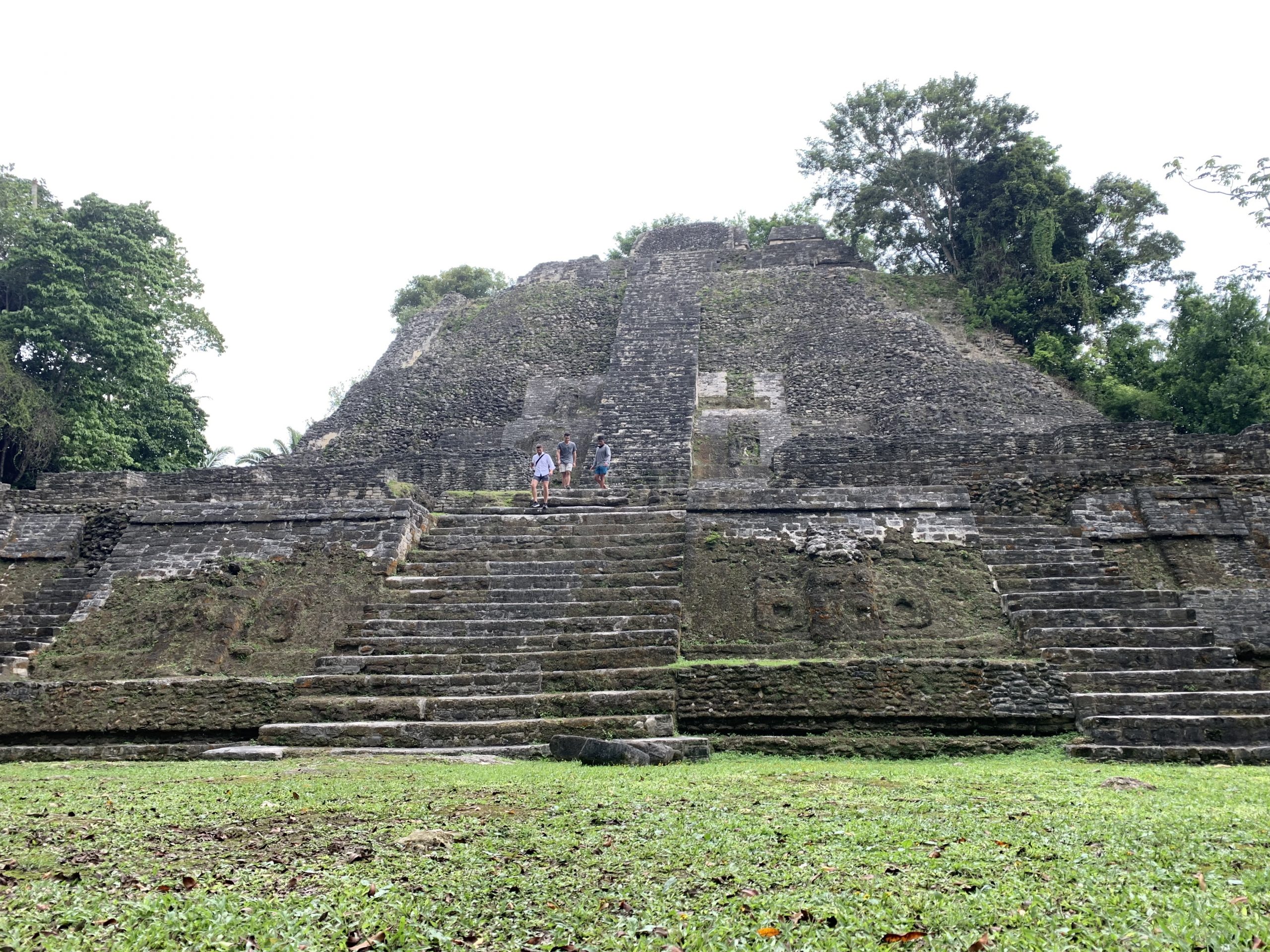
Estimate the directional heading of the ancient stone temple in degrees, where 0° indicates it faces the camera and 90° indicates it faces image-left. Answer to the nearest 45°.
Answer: approximately 0°

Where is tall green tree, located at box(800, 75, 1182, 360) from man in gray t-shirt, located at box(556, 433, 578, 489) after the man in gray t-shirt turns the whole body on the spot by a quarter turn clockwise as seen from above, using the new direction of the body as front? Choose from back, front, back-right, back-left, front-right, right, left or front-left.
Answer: back-right

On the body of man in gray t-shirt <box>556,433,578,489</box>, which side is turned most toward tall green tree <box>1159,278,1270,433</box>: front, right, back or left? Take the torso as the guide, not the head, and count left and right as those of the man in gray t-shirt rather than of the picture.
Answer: left

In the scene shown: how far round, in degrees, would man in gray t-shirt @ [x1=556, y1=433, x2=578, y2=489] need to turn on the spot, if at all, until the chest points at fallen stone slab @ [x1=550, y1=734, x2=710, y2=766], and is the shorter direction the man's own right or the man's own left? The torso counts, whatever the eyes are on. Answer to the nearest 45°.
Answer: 0° — they already face it

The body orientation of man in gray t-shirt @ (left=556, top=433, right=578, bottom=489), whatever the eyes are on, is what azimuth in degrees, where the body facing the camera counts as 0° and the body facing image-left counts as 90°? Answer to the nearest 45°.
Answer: approximately 0°

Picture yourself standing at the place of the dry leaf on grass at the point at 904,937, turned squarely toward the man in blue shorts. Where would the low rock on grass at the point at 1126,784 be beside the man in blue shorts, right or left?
right

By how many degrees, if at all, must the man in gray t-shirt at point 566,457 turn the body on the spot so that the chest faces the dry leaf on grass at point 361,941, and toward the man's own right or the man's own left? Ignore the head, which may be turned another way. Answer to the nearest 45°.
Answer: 0° — they already face it

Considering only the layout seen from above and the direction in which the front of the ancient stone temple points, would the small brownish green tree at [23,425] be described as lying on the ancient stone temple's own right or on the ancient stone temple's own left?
on the ancient stone temple's own right

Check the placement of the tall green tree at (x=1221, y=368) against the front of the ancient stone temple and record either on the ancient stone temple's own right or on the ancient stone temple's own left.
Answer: on the ancient stone temple's own left
